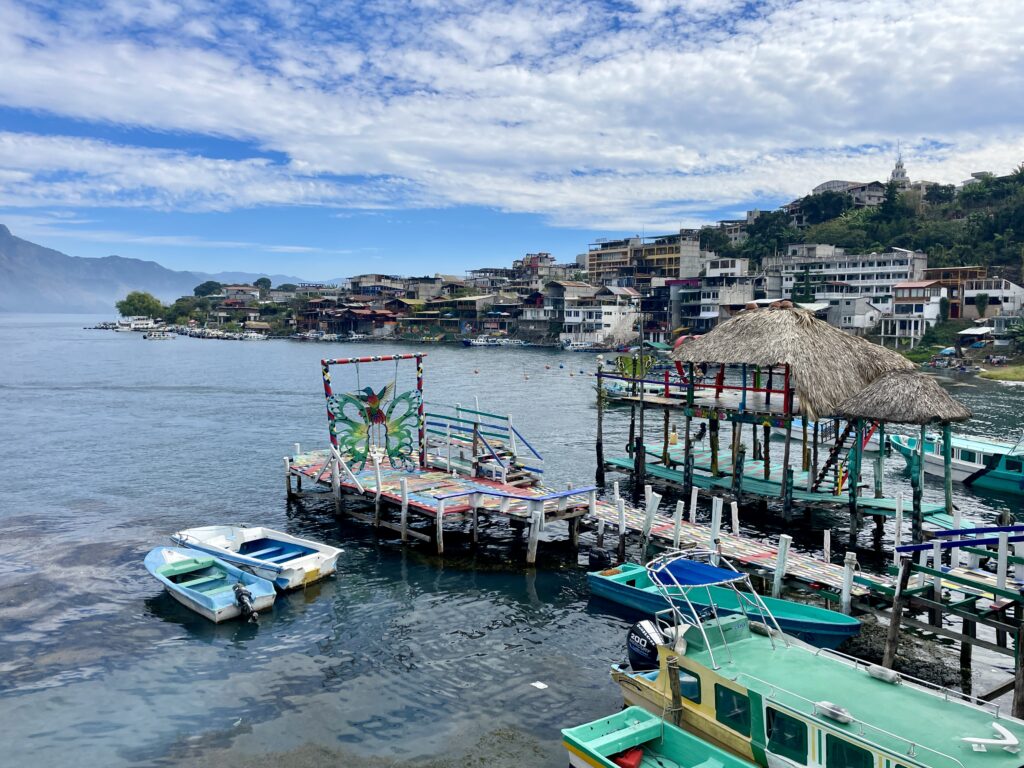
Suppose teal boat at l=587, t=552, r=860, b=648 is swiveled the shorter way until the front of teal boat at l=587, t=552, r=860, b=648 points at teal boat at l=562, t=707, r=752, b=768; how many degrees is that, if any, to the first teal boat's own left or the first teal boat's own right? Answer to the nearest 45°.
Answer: approximately 90° to the first teal boat's own right

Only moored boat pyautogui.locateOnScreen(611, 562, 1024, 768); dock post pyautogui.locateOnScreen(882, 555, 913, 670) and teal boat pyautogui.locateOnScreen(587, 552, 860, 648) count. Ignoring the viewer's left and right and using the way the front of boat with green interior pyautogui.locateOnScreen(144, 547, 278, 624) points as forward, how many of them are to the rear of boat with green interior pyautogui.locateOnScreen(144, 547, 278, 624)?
3

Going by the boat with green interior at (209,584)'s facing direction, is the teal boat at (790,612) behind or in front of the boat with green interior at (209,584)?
behind

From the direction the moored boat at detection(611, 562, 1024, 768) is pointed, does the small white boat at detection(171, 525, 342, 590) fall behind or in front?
behind

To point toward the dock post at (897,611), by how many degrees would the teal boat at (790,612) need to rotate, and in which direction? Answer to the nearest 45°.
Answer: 0° — it already faces it

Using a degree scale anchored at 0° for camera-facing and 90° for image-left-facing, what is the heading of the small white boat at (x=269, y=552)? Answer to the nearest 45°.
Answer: approximately 135°

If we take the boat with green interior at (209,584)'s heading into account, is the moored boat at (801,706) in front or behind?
behind
